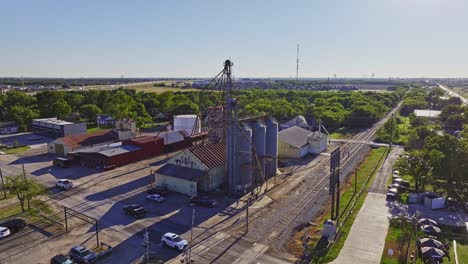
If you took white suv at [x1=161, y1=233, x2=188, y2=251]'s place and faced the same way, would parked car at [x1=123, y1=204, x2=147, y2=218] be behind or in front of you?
behind

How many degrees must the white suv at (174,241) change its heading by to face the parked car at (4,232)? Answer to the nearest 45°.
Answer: approximately 135° to its right

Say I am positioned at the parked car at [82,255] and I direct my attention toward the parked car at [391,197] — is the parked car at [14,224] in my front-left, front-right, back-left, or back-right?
back-left

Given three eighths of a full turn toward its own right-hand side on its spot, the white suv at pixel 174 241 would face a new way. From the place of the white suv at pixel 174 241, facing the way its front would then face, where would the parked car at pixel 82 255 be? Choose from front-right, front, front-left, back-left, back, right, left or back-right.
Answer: front

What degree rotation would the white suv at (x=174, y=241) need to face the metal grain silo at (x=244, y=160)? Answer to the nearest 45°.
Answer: approximately 90° to its left

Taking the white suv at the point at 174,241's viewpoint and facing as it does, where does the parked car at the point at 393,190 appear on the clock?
the parked car at the point at 393,190 is roughly at 10 o'clock from the white suv at the point at 174,241.

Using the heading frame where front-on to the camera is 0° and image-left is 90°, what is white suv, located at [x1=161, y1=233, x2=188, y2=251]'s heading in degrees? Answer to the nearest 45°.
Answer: approximately 315°

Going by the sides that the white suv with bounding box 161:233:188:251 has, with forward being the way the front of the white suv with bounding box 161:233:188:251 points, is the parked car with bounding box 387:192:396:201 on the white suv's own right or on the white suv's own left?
on the white suv's own left

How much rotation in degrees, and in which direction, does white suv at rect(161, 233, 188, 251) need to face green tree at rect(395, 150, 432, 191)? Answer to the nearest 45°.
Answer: approximately 45° to its left

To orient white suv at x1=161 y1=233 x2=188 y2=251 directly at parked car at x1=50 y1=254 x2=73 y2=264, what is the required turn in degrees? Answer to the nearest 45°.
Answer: approximately 135° to its right

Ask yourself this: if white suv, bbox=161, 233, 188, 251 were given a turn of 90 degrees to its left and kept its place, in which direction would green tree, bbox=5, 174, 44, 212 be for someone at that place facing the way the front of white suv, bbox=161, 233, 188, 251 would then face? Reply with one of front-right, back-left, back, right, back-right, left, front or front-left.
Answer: left

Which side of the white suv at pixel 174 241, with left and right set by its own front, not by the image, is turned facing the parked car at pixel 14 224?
back
